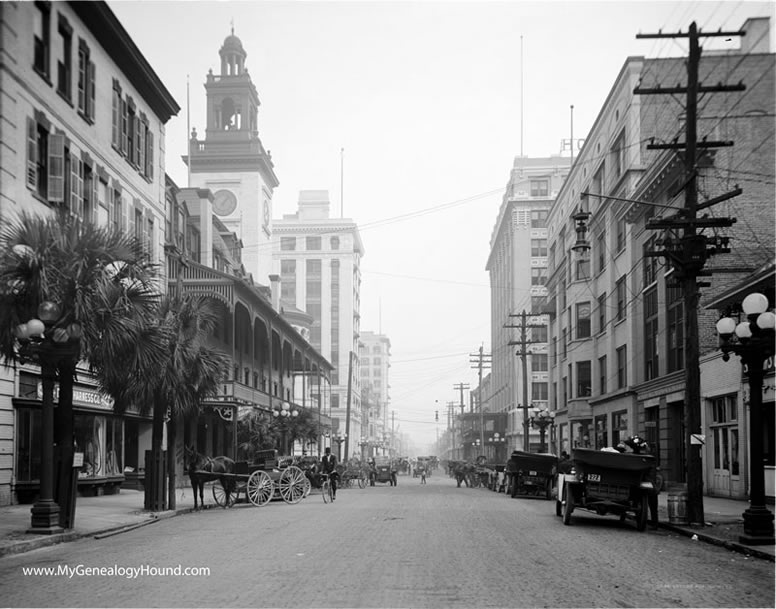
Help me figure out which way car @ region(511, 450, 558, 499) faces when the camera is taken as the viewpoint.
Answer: facing away from the viewer

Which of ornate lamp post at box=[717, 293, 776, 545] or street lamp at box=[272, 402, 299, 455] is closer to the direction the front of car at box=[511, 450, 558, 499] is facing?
the street lamp

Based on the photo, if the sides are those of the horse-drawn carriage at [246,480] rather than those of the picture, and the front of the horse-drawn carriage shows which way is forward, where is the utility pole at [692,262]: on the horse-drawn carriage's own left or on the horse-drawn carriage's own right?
on the horse-drawn carriage's own left

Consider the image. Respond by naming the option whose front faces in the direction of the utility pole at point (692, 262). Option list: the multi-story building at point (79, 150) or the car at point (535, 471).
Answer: the multi-story building

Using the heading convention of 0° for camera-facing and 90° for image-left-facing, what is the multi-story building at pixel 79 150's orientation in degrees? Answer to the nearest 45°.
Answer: approximately 315°

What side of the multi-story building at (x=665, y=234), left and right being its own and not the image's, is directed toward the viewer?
left

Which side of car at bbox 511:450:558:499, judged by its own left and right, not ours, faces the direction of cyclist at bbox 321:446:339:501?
left
